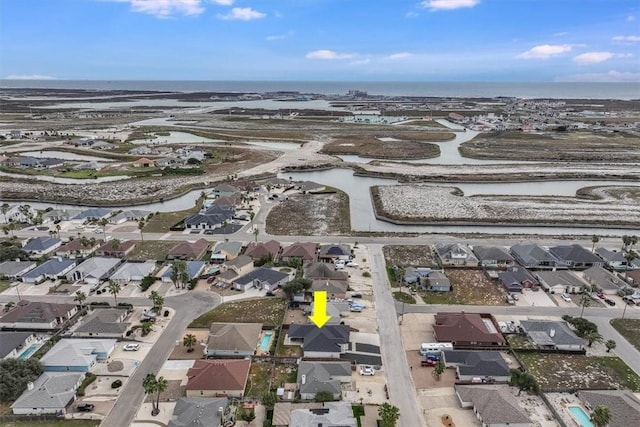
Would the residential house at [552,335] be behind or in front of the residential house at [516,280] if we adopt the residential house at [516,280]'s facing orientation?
in front

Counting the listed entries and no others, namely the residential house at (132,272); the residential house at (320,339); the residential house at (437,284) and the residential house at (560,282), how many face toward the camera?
3

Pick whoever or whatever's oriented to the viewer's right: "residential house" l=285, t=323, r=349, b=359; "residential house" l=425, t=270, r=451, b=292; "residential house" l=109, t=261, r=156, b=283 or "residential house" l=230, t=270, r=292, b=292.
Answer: "residential house" l=285, t=323, r=349, b=359

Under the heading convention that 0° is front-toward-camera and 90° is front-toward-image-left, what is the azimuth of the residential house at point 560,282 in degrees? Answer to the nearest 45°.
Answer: approximately 0°

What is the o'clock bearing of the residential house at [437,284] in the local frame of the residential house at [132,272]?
the residential house at [437,284] is roughly at 10 o'clock from the residential house at [132,272].

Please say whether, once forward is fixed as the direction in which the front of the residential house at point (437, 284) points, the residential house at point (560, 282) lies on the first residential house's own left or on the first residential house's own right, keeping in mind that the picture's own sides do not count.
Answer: on the first residential house's own left

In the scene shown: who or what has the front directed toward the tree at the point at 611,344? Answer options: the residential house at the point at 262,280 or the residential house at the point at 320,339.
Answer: the residential house at the point at 320,339

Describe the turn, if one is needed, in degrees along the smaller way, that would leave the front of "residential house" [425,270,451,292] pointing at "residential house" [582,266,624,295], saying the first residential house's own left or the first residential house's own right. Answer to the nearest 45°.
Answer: approximately 90° to the first residential house's own left

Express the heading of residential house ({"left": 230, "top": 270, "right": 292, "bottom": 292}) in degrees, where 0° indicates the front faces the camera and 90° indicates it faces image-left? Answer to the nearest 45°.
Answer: approximately 45°

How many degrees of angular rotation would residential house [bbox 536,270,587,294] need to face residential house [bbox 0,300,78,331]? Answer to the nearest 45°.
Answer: approximately 45° to its right

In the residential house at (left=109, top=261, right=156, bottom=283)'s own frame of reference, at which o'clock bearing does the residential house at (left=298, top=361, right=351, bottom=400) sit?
the residential house at (left=298, top=361, right=351, bottom=400) is roughly at 11 o'clock from the residential house at (left=109, top=261, right=156, bottom=283).

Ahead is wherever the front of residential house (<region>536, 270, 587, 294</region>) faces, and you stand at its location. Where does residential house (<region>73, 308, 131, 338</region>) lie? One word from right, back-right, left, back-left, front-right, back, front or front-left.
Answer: front-right

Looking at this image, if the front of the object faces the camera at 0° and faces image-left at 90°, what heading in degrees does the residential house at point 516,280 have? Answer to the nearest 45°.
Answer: approximately 0°

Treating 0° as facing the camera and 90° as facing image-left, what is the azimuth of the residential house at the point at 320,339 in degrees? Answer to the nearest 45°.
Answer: approximately 270°

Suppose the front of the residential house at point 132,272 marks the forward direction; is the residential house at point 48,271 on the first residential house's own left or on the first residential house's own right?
on the first residential house's own right

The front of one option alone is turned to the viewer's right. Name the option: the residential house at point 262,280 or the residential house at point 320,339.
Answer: the residential house at point 320,339

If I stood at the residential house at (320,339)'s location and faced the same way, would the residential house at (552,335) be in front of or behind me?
in front

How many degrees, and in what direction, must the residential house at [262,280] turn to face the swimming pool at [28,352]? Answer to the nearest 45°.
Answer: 0° — it already faces it
